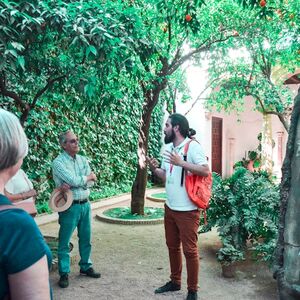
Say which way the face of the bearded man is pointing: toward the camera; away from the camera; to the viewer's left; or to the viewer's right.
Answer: to the viewer's left

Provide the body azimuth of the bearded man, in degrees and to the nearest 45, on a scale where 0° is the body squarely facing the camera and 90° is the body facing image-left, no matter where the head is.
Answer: approximately 45°

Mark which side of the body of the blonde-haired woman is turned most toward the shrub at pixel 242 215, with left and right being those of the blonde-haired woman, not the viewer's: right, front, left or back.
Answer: front

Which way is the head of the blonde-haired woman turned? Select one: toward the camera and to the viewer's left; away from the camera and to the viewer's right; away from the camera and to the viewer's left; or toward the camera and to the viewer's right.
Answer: away from the camera and to the viewer's right

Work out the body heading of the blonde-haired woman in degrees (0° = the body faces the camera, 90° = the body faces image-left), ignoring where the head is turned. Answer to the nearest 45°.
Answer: approximately 225°

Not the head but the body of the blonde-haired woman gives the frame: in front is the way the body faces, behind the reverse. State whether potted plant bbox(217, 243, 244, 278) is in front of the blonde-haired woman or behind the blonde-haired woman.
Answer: in front

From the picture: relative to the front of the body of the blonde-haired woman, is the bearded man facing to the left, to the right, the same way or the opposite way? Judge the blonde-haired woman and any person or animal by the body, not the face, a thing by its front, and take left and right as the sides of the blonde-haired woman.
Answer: the opposite way

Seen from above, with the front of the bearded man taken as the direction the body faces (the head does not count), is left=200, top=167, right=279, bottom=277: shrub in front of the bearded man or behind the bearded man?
behind

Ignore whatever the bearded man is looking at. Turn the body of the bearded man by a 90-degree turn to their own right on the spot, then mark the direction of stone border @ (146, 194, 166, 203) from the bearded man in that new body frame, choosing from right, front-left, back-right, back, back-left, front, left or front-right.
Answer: front-right
